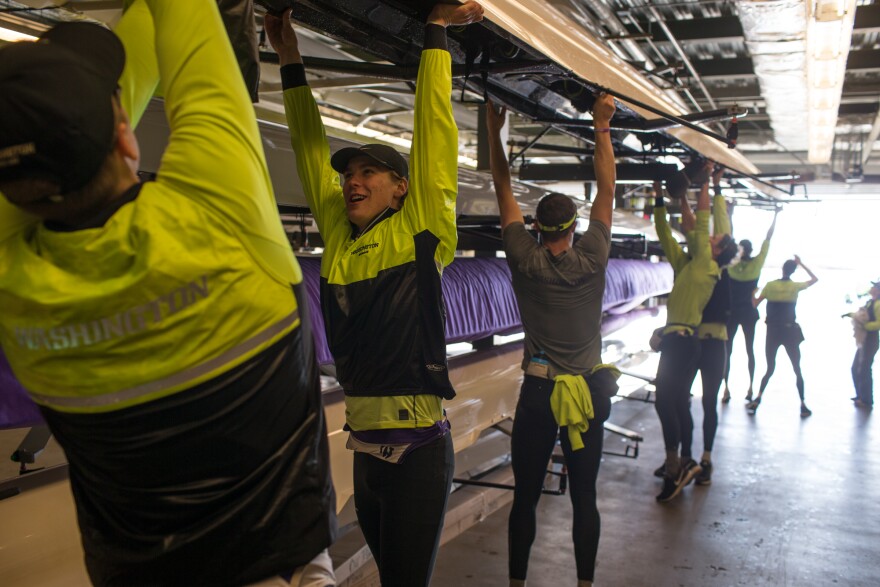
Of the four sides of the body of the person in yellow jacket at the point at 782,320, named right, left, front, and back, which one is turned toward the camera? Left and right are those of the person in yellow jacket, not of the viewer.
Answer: back

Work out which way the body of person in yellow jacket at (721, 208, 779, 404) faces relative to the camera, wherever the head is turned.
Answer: away from the camera

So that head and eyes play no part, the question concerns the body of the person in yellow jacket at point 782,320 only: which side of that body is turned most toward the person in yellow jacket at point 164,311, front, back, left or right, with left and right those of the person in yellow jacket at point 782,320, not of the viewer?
back

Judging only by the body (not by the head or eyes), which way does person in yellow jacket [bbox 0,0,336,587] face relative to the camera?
away from the camera

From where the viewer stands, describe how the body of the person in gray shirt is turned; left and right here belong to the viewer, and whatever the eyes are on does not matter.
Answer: facing away from the viewer

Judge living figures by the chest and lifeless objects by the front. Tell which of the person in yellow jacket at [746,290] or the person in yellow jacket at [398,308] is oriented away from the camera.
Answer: the person in yellow jacket at [746,290]

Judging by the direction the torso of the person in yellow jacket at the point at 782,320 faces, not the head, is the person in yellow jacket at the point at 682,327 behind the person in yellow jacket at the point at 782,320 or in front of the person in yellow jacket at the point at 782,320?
behind

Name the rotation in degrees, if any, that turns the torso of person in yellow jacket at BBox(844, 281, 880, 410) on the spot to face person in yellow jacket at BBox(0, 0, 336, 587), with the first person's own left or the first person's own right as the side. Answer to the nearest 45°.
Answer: approximately 90° to the first person's own left

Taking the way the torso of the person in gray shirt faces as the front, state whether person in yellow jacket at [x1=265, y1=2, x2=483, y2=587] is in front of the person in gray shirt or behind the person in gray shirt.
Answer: behind

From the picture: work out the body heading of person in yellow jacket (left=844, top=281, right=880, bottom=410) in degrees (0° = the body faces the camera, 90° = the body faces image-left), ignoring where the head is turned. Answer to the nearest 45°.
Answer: approximately 90°

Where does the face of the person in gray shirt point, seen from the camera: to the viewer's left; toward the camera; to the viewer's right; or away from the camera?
away from the camera

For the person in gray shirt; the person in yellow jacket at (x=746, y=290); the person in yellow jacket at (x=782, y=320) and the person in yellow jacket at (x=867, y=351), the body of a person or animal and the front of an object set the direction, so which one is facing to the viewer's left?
the person in yellow jacket at (x=867, y=351)

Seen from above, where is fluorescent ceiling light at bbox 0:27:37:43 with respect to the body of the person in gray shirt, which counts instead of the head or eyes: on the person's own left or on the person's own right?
on the person's own left
